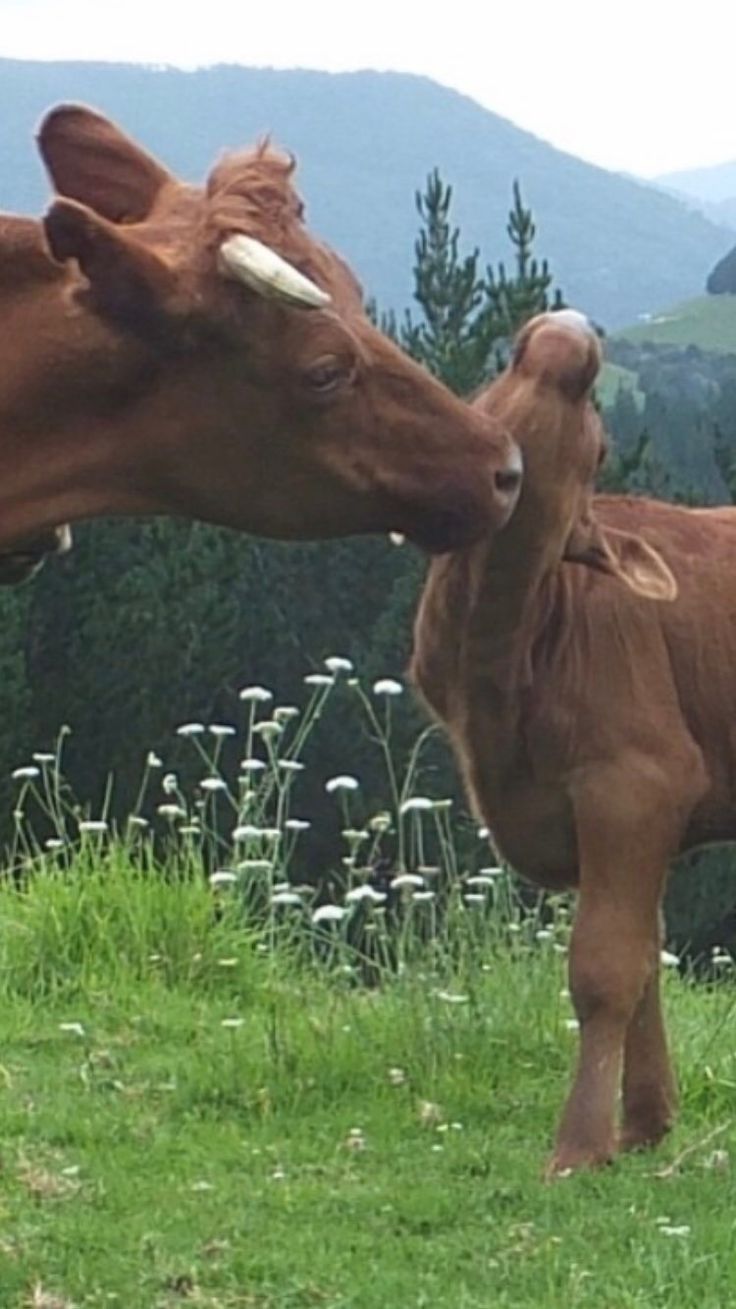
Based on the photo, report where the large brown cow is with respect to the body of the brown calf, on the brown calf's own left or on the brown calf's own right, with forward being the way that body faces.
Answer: on the brown calf's own left

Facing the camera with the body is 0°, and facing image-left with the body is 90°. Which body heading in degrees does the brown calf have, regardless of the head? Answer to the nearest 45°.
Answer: approximately 90°

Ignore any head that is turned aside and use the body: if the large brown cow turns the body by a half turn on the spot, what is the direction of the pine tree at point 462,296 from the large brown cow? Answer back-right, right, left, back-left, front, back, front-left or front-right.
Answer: right

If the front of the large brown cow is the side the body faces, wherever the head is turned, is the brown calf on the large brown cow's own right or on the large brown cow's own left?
on the large brown cow's own left

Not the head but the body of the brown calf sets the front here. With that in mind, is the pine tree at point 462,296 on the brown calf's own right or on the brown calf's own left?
on the brown calf's own right

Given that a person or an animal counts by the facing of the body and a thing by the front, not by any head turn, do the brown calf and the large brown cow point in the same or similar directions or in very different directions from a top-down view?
very different directions

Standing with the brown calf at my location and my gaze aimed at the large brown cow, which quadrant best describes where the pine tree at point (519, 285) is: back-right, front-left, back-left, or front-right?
back-right

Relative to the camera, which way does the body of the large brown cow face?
to the viewer's right

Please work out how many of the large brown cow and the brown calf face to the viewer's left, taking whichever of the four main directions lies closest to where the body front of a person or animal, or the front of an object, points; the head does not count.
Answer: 1
